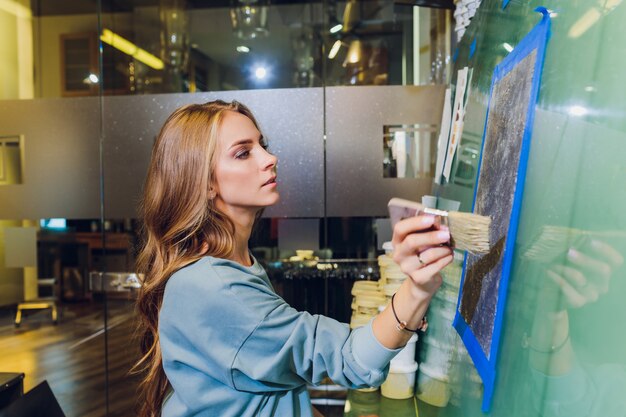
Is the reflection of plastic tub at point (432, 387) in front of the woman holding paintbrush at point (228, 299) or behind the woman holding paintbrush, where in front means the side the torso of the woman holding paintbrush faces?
in front

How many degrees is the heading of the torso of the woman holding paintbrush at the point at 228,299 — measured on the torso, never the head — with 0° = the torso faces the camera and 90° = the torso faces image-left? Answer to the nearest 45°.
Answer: approximately 270°

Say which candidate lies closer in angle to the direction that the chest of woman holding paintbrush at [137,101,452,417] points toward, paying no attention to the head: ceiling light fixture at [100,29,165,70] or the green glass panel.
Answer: the green glass panel

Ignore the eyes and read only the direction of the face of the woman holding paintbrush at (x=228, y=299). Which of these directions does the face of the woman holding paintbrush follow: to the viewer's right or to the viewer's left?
to the viewer's right

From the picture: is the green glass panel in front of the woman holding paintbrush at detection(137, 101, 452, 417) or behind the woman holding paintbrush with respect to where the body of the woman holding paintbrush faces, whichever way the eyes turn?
in front

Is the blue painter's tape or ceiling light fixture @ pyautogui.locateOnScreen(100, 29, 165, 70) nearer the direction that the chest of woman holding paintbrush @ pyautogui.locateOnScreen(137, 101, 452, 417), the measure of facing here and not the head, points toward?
the blue painter's tape
